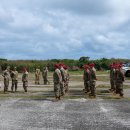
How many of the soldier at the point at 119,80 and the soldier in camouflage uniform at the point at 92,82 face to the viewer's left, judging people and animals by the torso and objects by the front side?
2

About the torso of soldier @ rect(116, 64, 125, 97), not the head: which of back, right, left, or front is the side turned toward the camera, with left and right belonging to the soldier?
left

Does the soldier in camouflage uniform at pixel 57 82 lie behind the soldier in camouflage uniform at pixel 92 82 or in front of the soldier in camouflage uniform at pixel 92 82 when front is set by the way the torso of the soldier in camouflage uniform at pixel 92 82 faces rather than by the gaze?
in front

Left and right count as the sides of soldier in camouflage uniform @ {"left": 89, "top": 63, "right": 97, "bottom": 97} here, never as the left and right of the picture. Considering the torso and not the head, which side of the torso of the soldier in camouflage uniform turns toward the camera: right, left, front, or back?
left

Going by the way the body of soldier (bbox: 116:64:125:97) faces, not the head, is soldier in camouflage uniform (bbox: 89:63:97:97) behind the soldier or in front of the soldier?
in front

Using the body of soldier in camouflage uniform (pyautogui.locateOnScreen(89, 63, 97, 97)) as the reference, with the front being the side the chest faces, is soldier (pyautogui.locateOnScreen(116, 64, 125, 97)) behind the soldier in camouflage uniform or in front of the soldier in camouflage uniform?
behind
